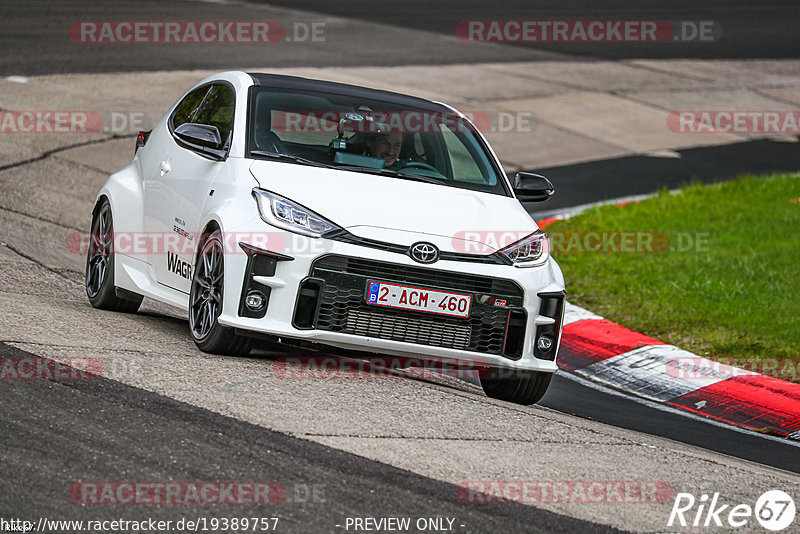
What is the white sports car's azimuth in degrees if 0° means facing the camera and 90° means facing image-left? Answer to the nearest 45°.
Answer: approximately 315°
